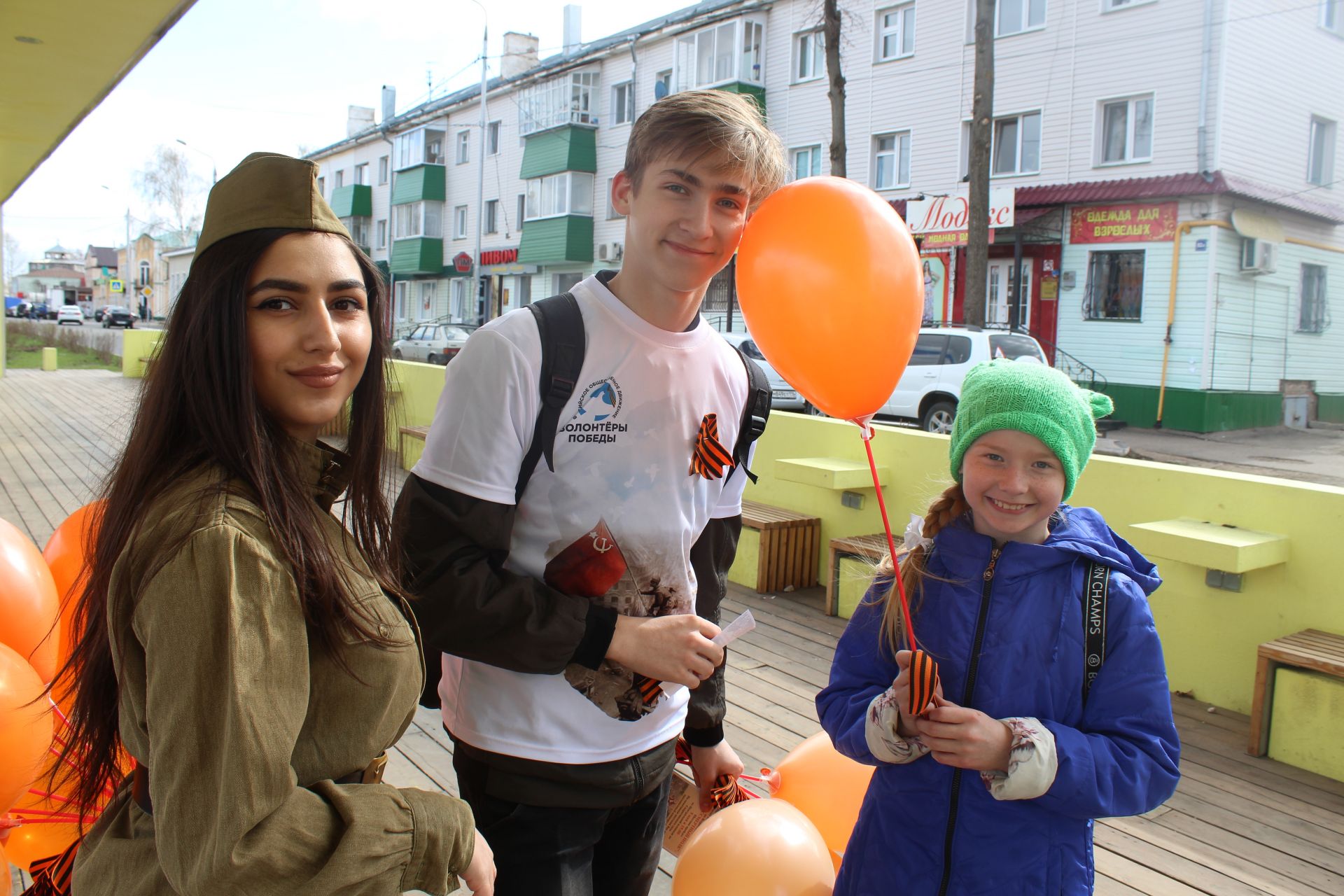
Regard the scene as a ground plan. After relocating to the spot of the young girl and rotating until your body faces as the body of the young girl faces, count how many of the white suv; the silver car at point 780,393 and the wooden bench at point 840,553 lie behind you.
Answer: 3

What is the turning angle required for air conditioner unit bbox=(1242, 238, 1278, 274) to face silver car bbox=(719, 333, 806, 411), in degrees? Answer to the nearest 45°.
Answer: approximately 90° to its right

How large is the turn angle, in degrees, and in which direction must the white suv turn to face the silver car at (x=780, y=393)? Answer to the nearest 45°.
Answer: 0° — it already faces it

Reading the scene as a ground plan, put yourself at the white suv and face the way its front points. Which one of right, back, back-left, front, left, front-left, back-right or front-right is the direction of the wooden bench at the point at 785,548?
back-left

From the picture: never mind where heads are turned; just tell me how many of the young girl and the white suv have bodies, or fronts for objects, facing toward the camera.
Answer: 1

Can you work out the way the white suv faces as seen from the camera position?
facing away from the viewer and to the left of the viewer

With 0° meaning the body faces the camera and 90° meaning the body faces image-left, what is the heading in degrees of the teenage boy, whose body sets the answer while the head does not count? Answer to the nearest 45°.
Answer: approximately 315°

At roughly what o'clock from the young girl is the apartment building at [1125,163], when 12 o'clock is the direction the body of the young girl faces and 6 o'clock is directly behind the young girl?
The apartment building is roughly at 6 o'clock from the young girl.

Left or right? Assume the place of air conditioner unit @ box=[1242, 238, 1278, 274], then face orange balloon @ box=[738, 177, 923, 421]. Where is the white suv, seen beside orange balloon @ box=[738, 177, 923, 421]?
right
